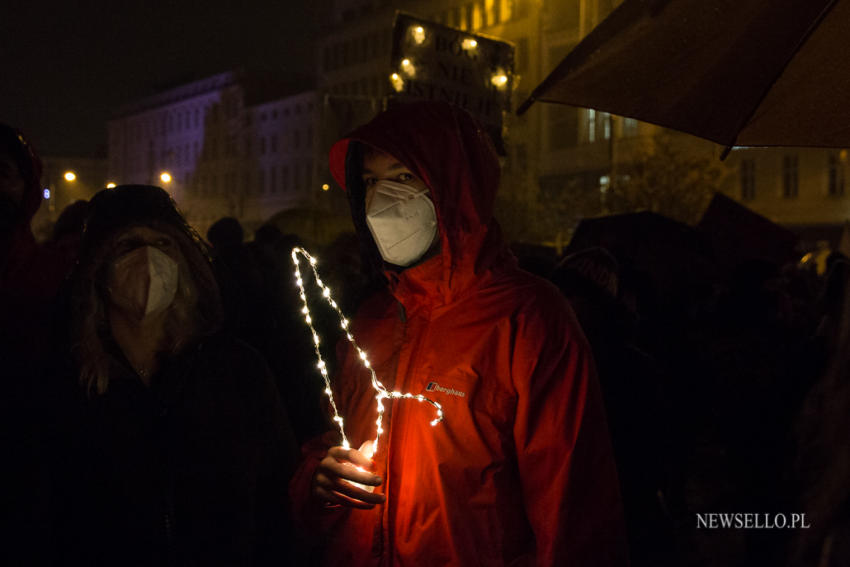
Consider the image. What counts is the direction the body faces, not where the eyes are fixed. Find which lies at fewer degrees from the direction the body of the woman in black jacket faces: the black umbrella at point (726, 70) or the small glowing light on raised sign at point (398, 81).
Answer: the black umbrella

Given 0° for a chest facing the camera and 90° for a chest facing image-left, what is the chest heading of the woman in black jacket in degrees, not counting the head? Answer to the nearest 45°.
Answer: approximately 0°

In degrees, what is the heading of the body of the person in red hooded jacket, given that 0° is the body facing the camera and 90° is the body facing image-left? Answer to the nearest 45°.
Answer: approximately 45°

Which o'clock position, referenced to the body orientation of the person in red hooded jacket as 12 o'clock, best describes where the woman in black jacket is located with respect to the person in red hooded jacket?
The woman in black jacket is roughly at 2 o'clock from the person in red hooded jacket.

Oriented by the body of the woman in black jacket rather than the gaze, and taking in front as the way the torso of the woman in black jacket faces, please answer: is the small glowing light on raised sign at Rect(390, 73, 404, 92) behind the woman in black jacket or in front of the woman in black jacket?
behind

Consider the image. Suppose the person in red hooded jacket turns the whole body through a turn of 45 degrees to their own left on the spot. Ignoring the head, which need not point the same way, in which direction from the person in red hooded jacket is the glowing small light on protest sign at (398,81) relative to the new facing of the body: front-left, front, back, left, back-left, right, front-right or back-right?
back

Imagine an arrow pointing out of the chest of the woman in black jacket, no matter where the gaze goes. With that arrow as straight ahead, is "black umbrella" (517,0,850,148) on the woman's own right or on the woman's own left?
on the woman's own left
